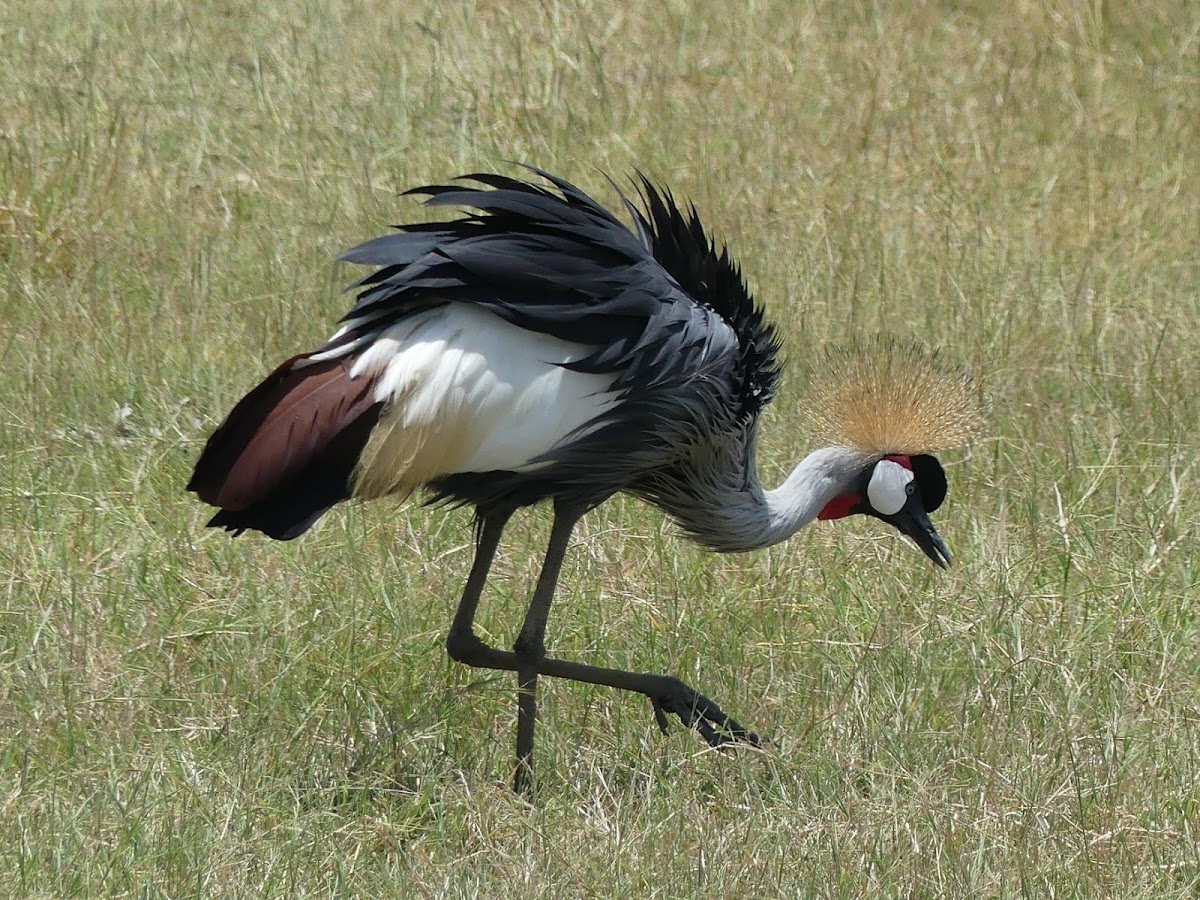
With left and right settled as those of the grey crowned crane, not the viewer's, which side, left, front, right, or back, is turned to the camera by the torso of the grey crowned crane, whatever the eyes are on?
right
